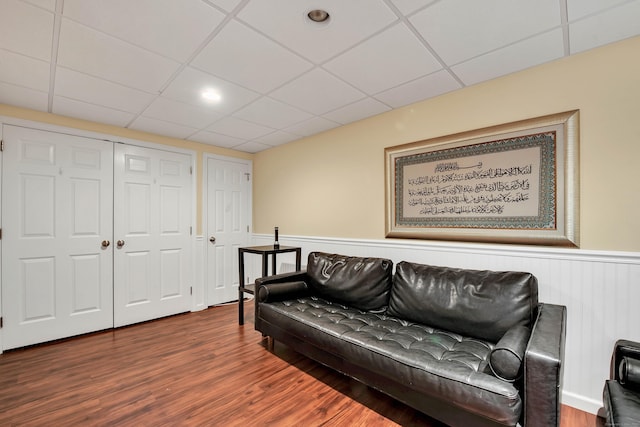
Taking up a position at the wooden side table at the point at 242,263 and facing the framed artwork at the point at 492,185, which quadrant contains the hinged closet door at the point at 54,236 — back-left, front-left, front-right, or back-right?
back-right

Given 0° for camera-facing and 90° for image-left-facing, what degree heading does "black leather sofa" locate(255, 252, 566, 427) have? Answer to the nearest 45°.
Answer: approximately 45°

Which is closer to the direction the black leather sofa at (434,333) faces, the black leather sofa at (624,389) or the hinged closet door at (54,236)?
the hinged closet door

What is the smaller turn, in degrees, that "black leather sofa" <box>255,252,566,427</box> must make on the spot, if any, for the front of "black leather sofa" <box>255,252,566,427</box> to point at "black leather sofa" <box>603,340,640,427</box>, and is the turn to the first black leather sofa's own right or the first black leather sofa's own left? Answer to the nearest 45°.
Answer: approximately 135° to the first black leather sofa's own left

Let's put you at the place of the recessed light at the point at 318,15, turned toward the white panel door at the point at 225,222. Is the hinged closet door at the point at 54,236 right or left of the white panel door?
left

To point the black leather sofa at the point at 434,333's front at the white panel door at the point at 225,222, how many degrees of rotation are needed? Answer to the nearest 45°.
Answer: approximately 90° to its right

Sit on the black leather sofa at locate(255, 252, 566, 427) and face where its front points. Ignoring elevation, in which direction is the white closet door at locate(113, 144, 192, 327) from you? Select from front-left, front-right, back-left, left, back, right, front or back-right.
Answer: front-right
